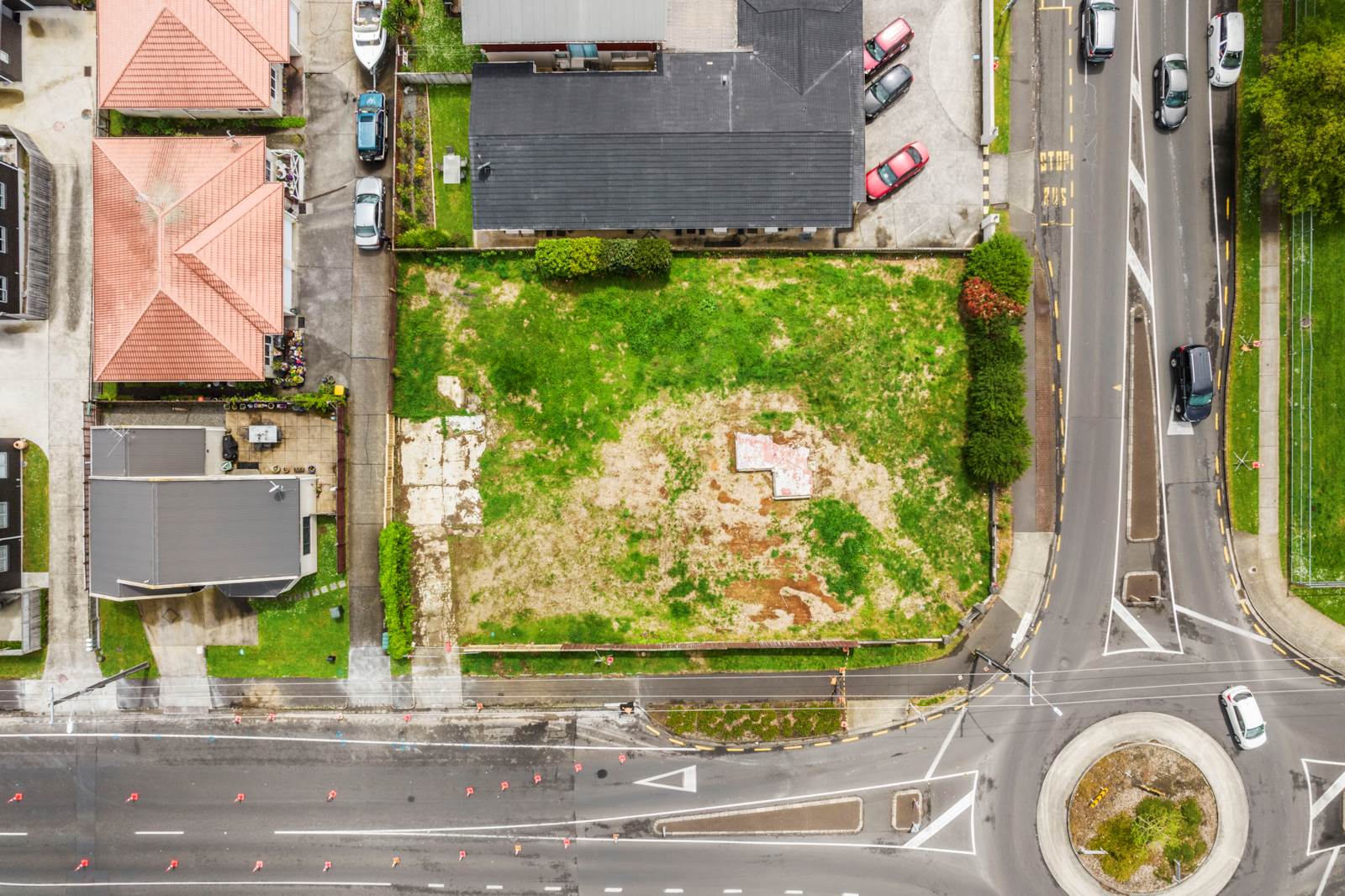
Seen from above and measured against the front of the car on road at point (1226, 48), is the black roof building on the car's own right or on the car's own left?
on the car's own right

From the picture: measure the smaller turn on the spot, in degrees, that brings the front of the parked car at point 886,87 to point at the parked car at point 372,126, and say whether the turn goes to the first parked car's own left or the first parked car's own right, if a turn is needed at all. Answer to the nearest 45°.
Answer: approximately 45° to the first parked car's own right

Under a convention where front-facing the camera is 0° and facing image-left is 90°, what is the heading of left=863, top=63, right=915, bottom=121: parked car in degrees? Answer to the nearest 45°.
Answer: approximately 45°

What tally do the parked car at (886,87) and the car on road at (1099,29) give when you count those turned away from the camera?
1

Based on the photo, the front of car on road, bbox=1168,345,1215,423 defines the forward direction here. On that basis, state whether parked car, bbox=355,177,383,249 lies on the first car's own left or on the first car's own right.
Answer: on the first car's own right

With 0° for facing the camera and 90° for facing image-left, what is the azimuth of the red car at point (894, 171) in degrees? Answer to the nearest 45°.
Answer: approximately 45°

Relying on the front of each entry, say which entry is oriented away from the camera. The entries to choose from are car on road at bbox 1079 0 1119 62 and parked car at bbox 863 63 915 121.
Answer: the car on road

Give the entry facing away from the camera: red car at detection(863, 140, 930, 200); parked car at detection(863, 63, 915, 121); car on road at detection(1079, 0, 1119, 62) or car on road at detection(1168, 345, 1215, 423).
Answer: car on road at detection(1079, 0, 1119, 62)
